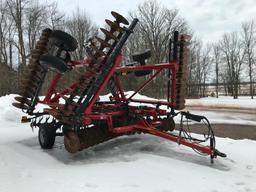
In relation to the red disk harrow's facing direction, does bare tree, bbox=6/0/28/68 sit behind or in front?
behind

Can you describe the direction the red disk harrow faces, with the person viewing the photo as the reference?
facing the viewer and to the right of the viewer

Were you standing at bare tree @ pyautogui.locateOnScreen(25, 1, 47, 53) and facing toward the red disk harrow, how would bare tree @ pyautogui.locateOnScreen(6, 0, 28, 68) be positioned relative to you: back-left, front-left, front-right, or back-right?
front-right

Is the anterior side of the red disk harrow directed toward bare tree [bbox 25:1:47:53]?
no
